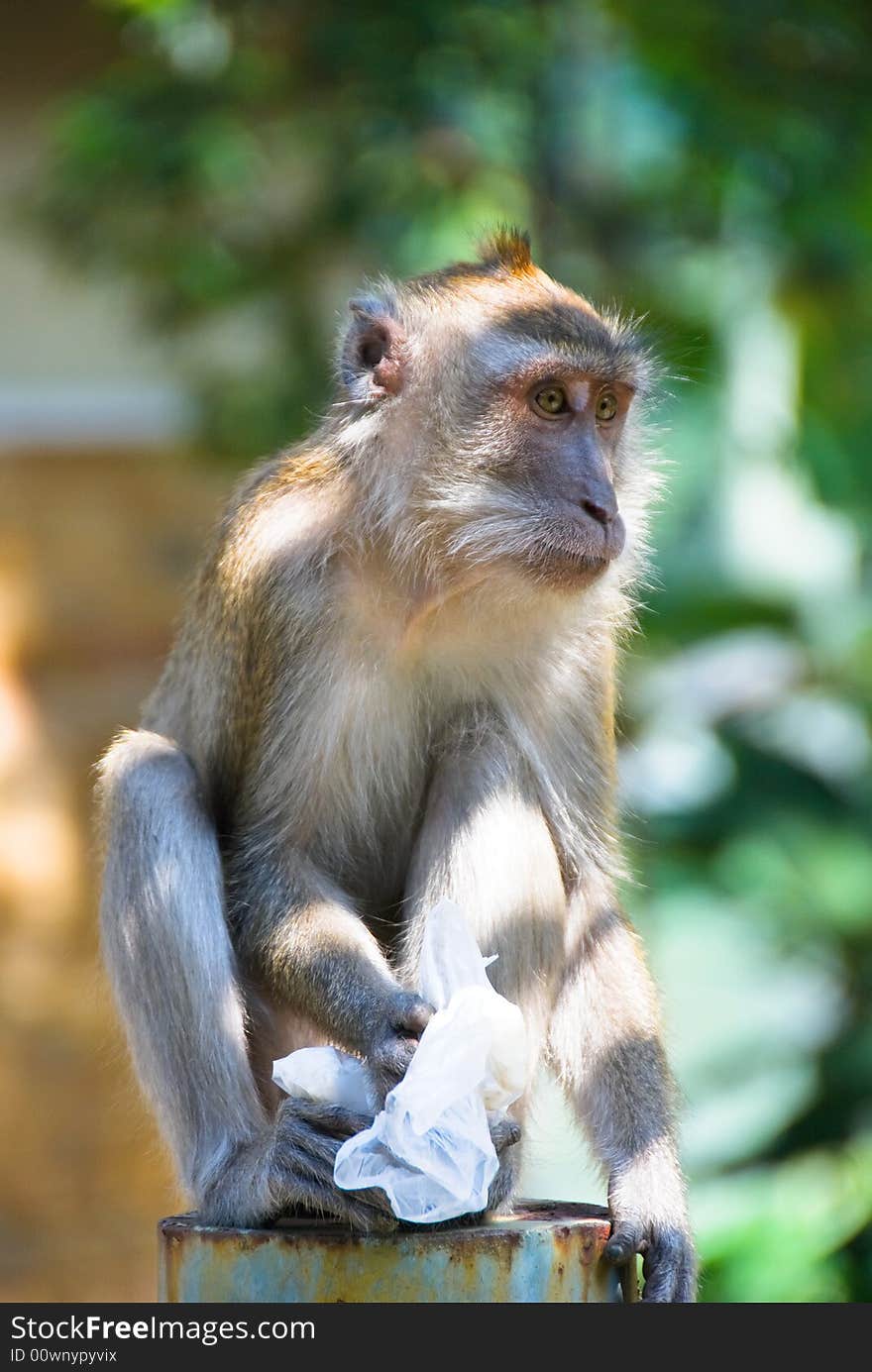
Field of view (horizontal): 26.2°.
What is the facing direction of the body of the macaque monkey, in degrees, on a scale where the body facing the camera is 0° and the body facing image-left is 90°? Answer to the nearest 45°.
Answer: approximately 315°
